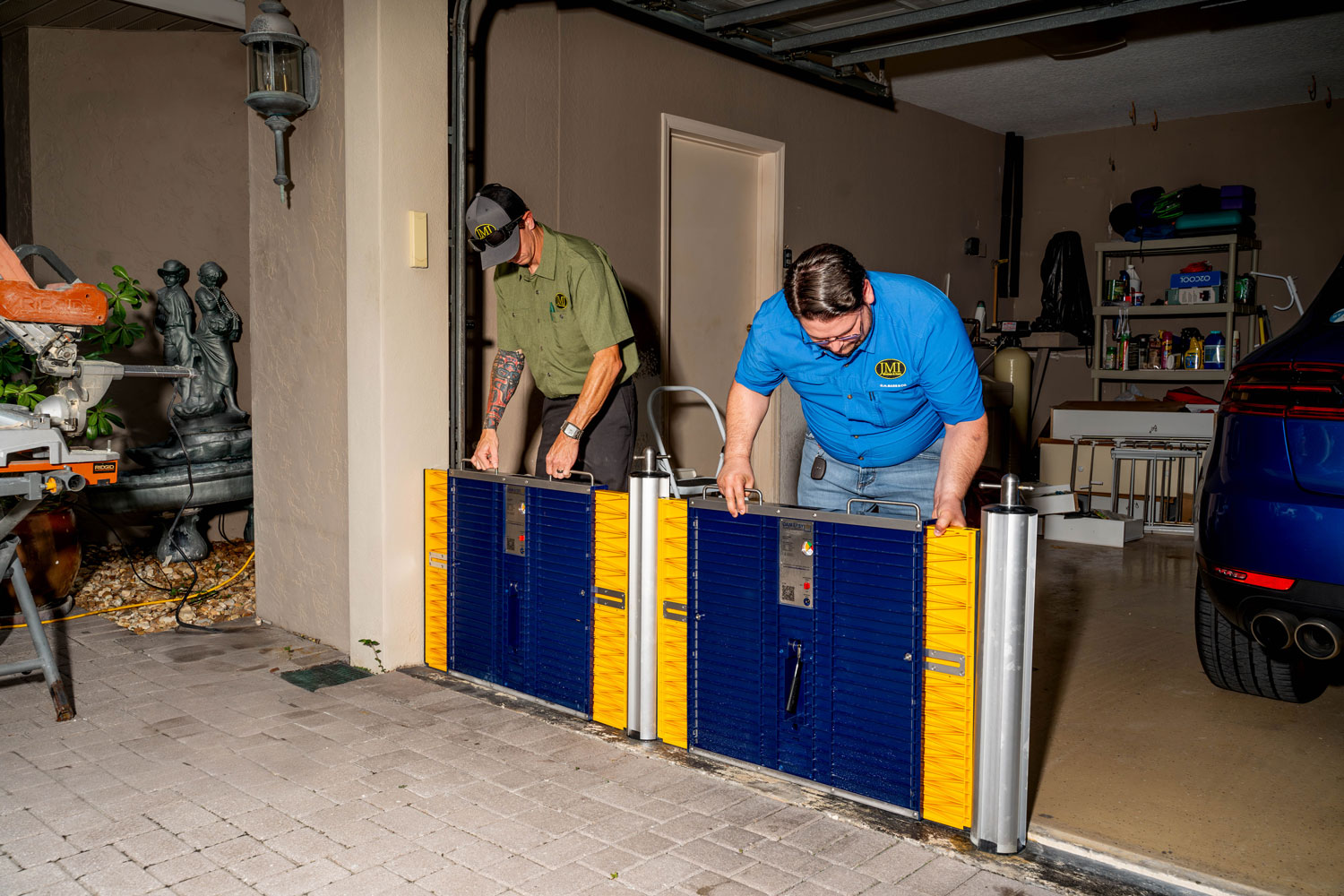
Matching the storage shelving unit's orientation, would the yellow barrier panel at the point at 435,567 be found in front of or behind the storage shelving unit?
in front

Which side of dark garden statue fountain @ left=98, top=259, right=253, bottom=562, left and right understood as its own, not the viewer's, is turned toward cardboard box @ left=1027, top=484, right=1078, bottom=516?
left

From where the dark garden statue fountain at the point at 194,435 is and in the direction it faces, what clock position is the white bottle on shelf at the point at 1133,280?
The white bottle on shelf is roughly at 9 o'clock from the dark garden statue fountain.

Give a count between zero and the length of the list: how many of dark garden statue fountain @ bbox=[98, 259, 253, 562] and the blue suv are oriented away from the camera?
1

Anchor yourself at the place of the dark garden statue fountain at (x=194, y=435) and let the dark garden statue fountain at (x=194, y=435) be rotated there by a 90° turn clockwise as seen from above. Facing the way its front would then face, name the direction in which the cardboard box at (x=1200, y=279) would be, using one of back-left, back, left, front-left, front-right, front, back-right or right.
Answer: back

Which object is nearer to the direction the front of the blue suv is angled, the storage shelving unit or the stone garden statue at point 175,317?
the storage shelving unit

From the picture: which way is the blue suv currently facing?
away from the camera

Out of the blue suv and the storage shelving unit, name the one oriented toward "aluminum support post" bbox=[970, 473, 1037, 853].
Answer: the storage shelving unit

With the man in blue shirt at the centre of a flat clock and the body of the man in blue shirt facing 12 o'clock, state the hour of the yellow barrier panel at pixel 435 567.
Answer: The yellow barrier panel is roughly at 4 o'clock from the man in blue shirt.

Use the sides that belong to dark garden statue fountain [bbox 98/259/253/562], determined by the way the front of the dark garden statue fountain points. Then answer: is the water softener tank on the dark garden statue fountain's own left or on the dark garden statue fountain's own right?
on the dark garden statue fountain's own left

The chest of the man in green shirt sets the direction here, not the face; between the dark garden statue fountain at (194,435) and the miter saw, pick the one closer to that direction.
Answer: the miter saw

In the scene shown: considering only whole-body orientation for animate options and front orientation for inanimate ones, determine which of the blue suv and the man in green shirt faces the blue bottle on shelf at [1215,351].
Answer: the blue suv
